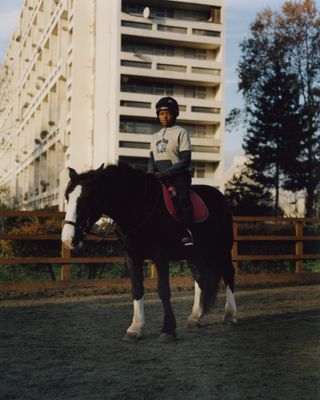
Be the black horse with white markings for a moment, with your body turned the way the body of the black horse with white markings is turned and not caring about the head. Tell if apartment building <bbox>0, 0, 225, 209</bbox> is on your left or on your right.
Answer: on your right

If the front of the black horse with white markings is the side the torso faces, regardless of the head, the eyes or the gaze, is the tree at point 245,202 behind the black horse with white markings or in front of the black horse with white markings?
behind

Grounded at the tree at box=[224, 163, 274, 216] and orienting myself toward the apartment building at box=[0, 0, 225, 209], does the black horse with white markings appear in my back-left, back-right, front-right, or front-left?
back-left

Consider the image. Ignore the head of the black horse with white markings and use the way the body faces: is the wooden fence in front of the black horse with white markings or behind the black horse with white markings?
behind

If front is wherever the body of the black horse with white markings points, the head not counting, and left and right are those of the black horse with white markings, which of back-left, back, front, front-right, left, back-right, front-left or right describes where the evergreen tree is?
back
